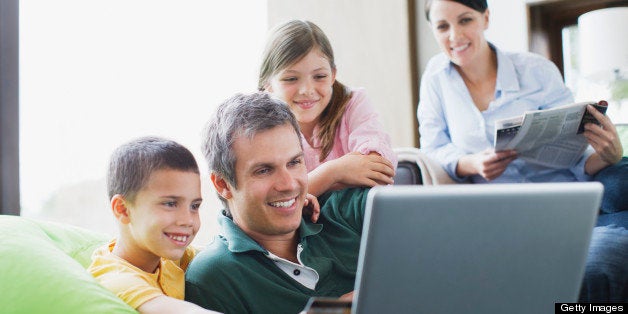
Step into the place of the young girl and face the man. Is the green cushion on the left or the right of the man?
right

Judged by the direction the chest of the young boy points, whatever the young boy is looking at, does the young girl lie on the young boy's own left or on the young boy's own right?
on the young boy's own left

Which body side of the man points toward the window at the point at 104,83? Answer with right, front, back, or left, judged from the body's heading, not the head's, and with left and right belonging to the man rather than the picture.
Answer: back

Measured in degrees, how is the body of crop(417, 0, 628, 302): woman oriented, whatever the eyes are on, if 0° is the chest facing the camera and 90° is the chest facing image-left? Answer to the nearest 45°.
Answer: approximately 0°

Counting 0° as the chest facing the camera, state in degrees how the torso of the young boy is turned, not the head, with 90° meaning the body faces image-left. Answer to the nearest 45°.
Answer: approximately 315°

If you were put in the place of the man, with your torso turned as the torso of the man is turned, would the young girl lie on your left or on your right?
on your left

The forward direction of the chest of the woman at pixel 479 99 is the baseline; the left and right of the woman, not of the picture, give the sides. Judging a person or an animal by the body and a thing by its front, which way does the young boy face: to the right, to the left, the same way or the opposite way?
to the left

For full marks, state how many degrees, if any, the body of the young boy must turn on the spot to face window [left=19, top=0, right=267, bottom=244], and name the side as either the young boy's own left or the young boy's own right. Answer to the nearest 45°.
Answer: approximately 135° to the young boy's own left

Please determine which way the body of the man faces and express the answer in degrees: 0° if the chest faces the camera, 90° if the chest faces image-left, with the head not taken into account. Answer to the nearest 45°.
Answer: approximately 315°
